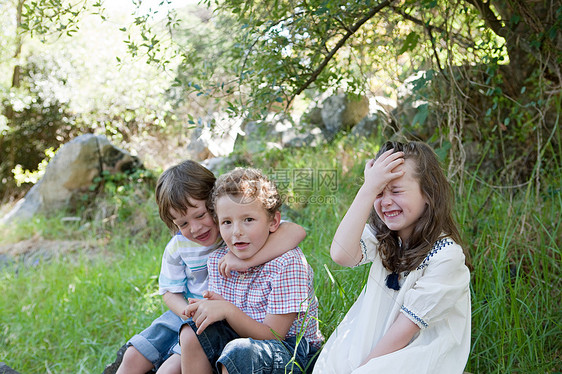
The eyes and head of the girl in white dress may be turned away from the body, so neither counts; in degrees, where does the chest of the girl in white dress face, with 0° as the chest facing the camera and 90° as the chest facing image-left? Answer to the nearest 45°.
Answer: approximately 45°

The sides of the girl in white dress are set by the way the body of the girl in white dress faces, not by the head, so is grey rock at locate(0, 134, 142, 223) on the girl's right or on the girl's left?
on the girl's right

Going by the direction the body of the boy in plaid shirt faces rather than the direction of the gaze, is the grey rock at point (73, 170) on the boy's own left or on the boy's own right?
on the boy's own right

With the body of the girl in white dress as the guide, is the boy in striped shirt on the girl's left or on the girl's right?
on the girl's right

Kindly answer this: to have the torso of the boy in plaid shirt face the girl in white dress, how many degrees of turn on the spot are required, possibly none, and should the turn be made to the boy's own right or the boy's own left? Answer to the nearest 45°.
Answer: approximately 90° to the boy's own left

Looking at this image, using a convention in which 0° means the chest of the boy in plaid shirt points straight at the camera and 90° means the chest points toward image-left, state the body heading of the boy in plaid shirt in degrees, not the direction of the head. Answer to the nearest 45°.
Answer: approximately 45°
